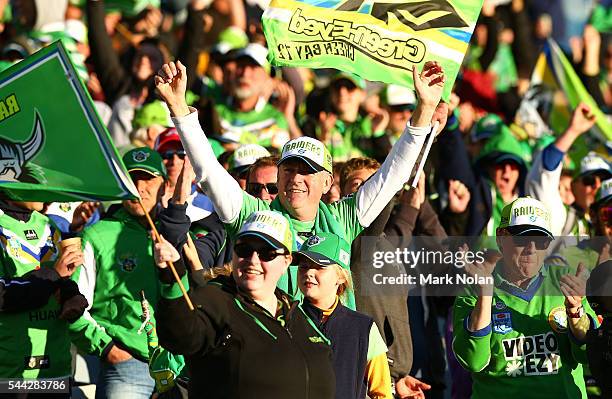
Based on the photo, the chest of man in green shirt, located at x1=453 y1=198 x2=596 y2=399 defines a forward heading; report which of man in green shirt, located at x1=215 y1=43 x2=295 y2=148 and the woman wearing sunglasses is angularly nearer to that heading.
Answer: the woman wearing sunglasses

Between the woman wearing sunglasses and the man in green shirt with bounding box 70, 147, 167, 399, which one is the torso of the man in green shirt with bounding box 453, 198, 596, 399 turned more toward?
the woman wearing sunglasses

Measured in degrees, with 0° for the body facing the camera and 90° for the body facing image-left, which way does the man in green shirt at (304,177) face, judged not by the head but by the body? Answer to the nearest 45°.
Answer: approximately 0°

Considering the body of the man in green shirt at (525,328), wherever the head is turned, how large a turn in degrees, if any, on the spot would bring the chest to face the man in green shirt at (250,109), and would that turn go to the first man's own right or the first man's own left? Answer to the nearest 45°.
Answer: approximately 135° to the first man's own right

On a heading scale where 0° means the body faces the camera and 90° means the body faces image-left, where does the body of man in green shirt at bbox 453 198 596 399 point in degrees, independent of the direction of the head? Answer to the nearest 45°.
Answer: approximately 0°

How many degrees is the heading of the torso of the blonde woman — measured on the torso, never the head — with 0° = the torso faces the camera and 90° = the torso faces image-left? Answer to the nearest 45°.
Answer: approximately 45°

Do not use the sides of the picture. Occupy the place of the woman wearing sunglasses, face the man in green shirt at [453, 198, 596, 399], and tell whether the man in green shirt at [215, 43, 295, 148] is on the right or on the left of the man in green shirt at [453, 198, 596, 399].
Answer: left

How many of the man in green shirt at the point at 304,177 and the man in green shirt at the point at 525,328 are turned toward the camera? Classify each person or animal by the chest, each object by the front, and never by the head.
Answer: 2

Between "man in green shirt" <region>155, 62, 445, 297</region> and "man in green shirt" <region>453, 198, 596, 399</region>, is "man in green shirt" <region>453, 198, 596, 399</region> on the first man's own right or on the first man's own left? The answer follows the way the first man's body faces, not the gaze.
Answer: on the first man's own left
